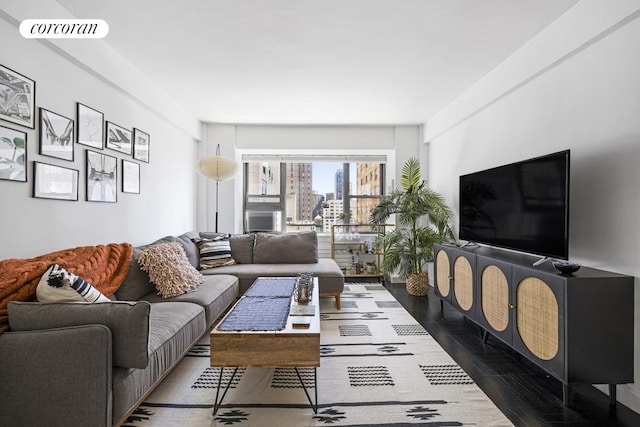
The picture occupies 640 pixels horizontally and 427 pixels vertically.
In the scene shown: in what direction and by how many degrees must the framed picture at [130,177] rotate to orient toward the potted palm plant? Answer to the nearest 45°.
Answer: approximately 45° to its left

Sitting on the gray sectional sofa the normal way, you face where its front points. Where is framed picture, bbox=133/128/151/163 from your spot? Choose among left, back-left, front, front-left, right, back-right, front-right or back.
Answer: back-left

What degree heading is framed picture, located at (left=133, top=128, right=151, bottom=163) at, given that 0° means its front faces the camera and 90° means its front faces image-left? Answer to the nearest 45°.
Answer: approximately 315°

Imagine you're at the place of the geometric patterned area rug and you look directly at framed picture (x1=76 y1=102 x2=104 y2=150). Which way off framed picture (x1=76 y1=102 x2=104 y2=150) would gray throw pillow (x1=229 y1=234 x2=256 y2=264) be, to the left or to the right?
right

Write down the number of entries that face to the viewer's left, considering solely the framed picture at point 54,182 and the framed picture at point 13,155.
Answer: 0

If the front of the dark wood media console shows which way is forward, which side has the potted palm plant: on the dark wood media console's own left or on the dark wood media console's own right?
on the dark wood media console's own right

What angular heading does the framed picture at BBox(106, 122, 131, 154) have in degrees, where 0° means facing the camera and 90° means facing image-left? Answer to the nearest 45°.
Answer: approximately 315°

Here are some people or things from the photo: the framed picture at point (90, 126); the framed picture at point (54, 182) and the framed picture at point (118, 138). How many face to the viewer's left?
0

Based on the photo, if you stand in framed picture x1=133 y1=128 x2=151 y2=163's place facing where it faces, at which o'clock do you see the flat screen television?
The flat screen television is roughly at 12 o'clock from the framed picture.

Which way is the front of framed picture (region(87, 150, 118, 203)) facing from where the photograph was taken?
facing the viewer and to the right of the viewer

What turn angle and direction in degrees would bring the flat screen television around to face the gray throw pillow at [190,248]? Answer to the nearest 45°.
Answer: approximately 45° to its right

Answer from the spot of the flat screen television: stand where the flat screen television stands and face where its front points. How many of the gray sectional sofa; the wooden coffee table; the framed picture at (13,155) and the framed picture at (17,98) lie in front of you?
4

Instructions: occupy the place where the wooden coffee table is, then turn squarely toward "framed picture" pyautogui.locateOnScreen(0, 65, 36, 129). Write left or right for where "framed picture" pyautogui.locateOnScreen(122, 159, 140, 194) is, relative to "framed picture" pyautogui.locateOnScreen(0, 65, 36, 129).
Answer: right
